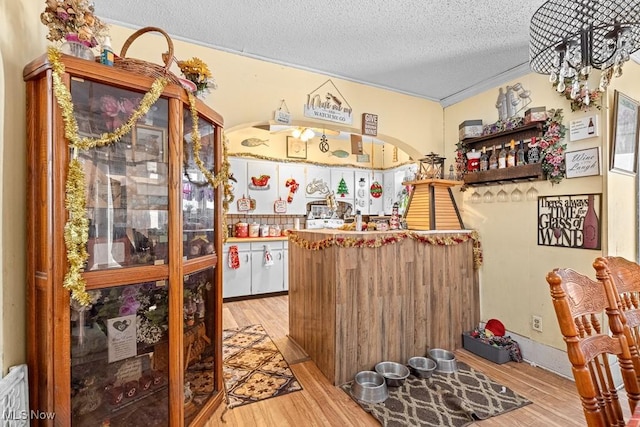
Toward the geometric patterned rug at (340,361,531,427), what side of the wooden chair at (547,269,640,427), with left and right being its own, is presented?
back

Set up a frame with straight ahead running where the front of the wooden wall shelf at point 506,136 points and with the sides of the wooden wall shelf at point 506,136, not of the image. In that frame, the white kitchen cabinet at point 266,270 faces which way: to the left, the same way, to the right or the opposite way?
to the left

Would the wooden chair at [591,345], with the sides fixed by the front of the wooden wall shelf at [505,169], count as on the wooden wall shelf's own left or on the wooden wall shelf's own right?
on the wooden wall shelf's own left

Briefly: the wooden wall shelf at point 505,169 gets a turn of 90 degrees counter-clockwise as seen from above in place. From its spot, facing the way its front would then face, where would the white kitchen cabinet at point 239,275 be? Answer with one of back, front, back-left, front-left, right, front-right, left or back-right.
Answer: back-right

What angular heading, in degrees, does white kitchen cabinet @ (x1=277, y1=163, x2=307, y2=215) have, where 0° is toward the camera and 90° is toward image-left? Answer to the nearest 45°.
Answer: approximately 0°

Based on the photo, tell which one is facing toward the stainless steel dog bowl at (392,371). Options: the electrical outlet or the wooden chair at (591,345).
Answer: the electrical outlet

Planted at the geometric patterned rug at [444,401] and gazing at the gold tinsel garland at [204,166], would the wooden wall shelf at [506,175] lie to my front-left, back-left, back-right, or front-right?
back-right

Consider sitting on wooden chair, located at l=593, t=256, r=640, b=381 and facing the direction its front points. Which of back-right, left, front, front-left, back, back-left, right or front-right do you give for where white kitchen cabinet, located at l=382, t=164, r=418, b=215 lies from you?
back

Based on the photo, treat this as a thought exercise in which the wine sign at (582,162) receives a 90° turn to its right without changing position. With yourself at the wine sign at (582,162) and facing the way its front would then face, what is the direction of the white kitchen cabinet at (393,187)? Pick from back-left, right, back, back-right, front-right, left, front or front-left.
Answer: front

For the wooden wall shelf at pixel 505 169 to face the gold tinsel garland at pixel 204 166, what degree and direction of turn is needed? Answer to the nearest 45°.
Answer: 0° — it already faces it

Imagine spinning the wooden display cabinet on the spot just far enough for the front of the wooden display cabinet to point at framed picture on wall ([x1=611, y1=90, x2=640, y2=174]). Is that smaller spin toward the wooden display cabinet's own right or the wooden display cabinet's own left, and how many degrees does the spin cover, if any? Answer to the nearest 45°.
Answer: approximately 45° to the wooden display cabinet's own left

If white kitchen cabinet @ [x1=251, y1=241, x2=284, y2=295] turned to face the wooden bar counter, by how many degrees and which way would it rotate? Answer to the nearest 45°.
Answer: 0° — it already faces it

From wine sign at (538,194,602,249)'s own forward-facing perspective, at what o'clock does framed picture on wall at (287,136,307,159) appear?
The framed picture on wall is roughly at 2 o'clock from the wine sign.

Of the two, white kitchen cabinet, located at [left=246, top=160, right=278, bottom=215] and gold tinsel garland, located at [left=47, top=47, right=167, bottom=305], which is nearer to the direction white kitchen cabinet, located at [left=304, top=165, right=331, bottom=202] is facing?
the gold tinsel garland
